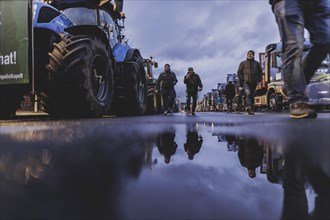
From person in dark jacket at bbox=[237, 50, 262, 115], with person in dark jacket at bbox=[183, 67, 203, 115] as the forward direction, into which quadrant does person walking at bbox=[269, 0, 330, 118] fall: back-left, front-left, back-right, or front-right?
back-left

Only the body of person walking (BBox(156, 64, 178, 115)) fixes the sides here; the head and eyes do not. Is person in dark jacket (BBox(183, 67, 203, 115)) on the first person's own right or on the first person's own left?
on the first person's own left

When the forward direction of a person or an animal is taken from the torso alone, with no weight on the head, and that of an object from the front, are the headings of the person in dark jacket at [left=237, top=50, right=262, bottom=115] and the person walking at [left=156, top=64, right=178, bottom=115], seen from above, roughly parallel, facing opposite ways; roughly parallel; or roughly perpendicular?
roughly parallel

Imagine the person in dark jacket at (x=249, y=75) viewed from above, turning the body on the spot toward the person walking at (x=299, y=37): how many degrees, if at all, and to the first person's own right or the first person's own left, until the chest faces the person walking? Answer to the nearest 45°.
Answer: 0° — they already face them

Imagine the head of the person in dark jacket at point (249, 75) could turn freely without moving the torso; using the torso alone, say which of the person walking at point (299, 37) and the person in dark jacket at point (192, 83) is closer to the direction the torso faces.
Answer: the person walking

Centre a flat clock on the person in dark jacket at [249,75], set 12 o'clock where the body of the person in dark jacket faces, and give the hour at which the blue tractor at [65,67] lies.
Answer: The blue tractor is roughly at 1 o'clock from the person in dark jacket.

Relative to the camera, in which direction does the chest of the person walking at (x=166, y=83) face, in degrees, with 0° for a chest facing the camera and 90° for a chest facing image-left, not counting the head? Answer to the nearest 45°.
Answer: approximately 0°

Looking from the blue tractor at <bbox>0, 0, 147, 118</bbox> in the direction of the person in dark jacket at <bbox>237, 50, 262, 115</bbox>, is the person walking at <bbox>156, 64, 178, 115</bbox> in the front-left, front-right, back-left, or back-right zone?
front-left

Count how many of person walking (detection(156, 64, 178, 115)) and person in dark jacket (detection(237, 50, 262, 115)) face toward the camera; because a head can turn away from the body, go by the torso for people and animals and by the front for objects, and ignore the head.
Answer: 2

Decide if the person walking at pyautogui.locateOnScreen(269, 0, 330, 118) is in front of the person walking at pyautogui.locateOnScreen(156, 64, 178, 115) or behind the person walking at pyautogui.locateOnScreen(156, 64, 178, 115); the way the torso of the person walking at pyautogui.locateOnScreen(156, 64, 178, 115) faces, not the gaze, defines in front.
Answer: in front

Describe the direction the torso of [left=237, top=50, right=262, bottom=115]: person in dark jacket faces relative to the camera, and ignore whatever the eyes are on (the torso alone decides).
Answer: toward the camera
